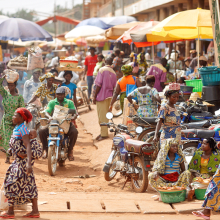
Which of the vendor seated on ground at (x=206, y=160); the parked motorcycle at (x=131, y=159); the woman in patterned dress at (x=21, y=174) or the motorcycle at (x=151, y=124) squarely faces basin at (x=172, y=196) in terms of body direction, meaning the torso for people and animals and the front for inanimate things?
the vendor seated on ground

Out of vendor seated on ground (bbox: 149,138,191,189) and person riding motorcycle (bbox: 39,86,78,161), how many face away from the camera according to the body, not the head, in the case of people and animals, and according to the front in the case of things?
0

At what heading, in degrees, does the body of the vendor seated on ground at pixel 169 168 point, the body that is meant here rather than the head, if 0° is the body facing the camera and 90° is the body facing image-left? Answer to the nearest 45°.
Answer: approximately 0°

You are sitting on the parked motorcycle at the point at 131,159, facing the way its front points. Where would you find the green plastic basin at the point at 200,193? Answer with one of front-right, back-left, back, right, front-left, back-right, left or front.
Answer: back

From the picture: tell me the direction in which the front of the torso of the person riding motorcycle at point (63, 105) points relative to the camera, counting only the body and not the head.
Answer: toward the camera

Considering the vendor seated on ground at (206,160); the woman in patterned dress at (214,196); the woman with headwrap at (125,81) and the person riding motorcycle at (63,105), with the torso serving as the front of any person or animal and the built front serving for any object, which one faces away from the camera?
the woman with headwrap

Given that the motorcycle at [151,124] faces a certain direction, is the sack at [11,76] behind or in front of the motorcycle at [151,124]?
in front

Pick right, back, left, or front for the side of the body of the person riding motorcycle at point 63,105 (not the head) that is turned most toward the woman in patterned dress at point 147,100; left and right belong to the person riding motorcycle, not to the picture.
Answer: left

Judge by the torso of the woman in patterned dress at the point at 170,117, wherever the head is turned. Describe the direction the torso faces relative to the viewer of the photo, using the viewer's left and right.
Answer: facing the viewer and to the right of the viewer

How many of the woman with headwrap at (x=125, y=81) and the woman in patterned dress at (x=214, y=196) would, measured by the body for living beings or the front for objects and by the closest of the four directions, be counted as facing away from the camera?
1
